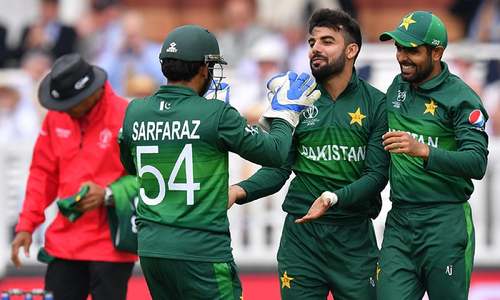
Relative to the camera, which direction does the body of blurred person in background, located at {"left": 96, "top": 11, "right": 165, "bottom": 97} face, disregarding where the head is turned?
toward the camera

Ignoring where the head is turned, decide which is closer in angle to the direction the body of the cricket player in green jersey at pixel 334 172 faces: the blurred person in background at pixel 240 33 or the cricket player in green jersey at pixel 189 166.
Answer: the cricket player in green jersey

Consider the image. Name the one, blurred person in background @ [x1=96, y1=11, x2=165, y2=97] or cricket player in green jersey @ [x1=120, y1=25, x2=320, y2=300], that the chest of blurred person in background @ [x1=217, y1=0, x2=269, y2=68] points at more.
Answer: the cricket player in green jersey

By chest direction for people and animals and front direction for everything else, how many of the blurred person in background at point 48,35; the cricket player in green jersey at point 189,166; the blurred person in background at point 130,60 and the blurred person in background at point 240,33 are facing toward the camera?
3

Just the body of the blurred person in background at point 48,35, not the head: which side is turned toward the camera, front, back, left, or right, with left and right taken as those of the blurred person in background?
front

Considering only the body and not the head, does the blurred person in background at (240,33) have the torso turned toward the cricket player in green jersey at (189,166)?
yes

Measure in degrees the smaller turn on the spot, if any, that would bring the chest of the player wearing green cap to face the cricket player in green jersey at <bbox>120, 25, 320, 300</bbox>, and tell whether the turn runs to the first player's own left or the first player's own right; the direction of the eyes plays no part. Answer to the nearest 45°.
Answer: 0° — they already face them

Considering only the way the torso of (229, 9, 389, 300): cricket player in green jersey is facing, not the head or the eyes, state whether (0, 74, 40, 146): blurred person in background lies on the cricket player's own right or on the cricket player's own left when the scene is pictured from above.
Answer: on the cricket player's own right

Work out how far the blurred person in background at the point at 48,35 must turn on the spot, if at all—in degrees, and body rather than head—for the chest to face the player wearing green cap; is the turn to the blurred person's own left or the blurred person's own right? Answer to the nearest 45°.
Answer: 0° — they already face them

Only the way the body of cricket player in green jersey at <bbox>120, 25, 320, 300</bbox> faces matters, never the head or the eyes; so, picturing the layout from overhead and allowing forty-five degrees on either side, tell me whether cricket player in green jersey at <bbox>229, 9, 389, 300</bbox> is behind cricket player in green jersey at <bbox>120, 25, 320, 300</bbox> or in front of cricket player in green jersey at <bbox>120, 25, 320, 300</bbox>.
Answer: in front

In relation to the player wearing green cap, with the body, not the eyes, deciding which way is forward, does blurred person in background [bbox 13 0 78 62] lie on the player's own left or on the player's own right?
on the player's own right

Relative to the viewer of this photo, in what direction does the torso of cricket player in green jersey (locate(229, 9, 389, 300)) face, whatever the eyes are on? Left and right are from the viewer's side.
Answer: facing the viewer and to the left of the viewer

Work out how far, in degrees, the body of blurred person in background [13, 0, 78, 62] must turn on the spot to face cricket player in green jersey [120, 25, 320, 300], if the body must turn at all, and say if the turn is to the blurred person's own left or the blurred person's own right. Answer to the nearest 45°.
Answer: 0° — they already face them

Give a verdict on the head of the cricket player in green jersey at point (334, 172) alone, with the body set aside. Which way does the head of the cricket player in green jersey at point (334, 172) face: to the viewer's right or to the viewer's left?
to the viewer's left
